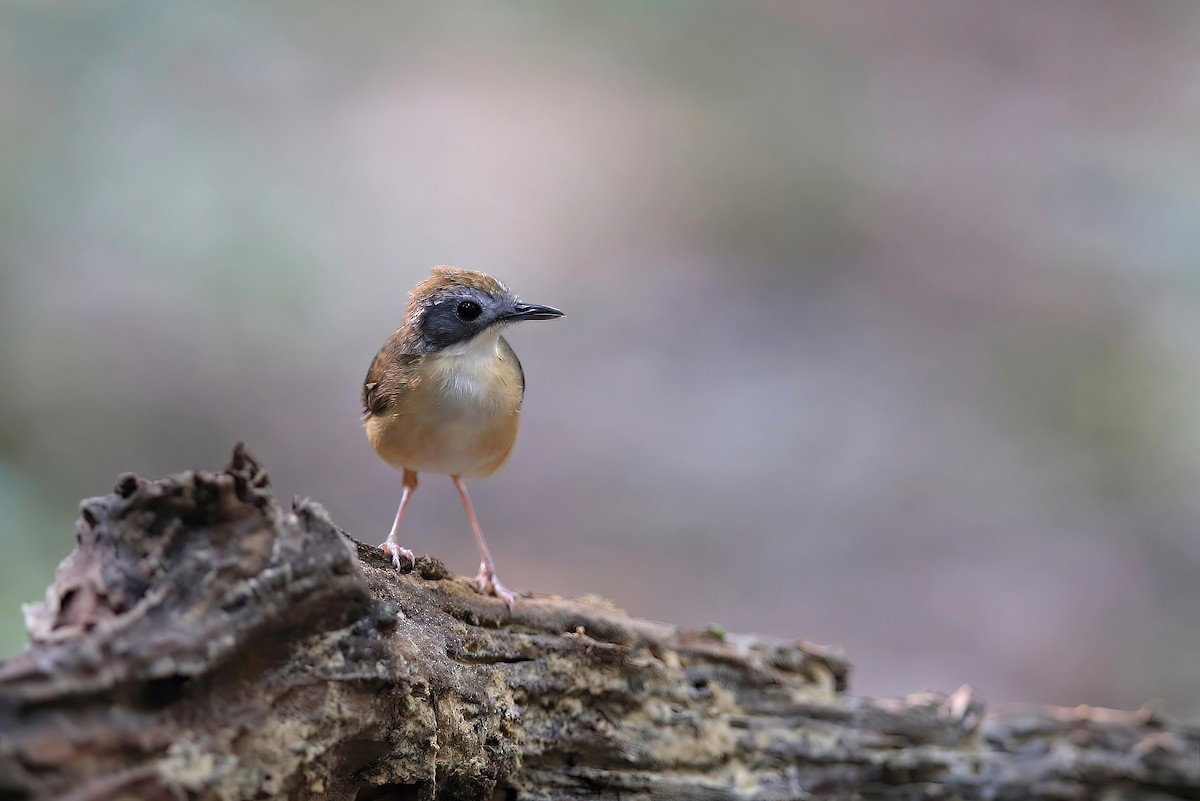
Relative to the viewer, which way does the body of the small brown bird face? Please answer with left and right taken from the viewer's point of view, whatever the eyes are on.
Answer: facing the viewer and to the right of the viewer
